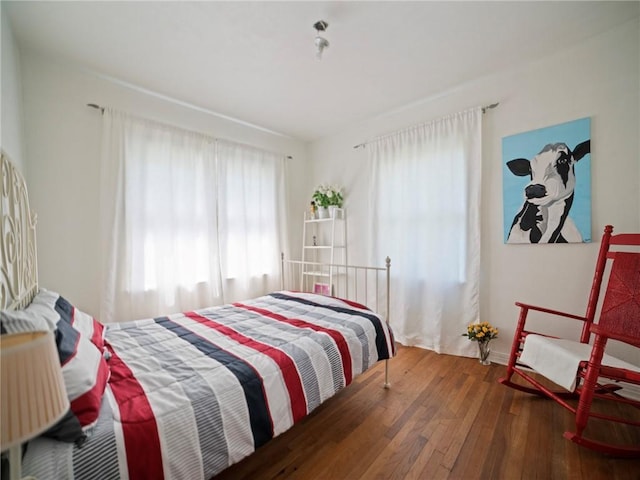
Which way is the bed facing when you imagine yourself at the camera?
facing away from the viewer and to the right of the viewer

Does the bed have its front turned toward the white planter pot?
yes

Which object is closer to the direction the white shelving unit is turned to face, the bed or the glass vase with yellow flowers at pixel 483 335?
the bed

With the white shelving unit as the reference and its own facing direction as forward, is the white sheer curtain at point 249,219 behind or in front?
in front

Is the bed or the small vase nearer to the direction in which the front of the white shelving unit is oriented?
the bed

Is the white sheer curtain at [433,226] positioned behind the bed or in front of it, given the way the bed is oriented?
in front

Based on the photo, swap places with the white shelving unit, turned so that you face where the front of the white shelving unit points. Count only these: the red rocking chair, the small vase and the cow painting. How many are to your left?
3

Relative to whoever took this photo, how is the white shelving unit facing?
facing the viewer and to the left of the viewer

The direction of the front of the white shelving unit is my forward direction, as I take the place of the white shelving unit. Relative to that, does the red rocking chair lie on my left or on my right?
on my left

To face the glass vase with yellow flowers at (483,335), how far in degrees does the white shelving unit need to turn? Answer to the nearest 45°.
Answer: approximately 90° to its left

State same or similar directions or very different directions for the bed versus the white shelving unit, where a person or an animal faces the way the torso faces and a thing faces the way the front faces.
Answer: very different directions

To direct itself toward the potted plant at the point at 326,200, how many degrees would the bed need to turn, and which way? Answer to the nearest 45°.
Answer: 0° — it already faces it
